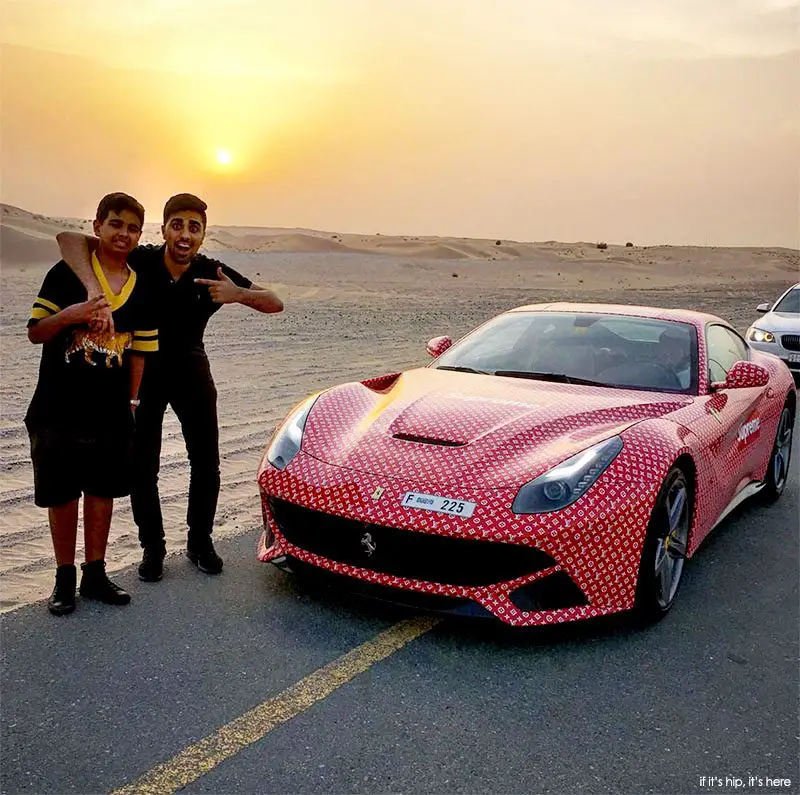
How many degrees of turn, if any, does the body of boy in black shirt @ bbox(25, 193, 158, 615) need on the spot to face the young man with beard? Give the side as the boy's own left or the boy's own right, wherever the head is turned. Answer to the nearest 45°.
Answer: approximately 135° to the boy's own left

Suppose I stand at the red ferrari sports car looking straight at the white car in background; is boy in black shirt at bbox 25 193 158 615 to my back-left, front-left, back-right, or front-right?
back-left

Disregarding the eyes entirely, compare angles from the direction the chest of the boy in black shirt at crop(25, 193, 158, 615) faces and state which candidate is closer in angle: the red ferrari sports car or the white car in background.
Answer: the red ferrari sports car

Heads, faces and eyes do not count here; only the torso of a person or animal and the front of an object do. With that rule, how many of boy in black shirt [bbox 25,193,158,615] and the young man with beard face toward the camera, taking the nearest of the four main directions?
2

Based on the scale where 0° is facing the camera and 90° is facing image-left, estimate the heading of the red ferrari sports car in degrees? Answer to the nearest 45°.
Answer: approximately 45°

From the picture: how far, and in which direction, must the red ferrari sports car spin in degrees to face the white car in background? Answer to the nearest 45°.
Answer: approximately 135° to its right

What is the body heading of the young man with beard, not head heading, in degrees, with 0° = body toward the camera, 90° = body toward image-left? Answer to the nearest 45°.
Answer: approximately 0°

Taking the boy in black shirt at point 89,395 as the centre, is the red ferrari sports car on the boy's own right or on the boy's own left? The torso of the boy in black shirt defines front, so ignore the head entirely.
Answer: on the boy's own left
